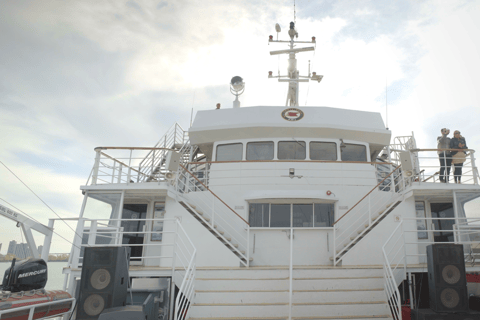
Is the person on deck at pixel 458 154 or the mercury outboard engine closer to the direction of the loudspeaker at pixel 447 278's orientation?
the mercury outboard engine

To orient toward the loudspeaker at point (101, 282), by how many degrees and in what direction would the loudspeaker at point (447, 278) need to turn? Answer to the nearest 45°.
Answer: approximately 45° to its right

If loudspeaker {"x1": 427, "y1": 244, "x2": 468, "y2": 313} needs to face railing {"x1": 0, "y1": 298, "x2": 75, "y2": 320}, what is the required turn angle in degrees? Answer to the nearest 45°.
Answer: approximately 45° to its right

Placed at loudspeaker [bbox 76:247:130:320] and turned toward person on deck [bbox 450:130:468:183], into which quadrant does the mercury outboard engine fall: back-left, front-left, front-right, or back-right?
back-left

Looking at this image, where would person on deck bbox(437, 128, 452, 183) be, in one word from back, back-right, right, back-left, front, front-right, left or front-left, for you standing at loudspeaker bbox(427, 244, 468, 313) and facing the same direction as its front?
back
